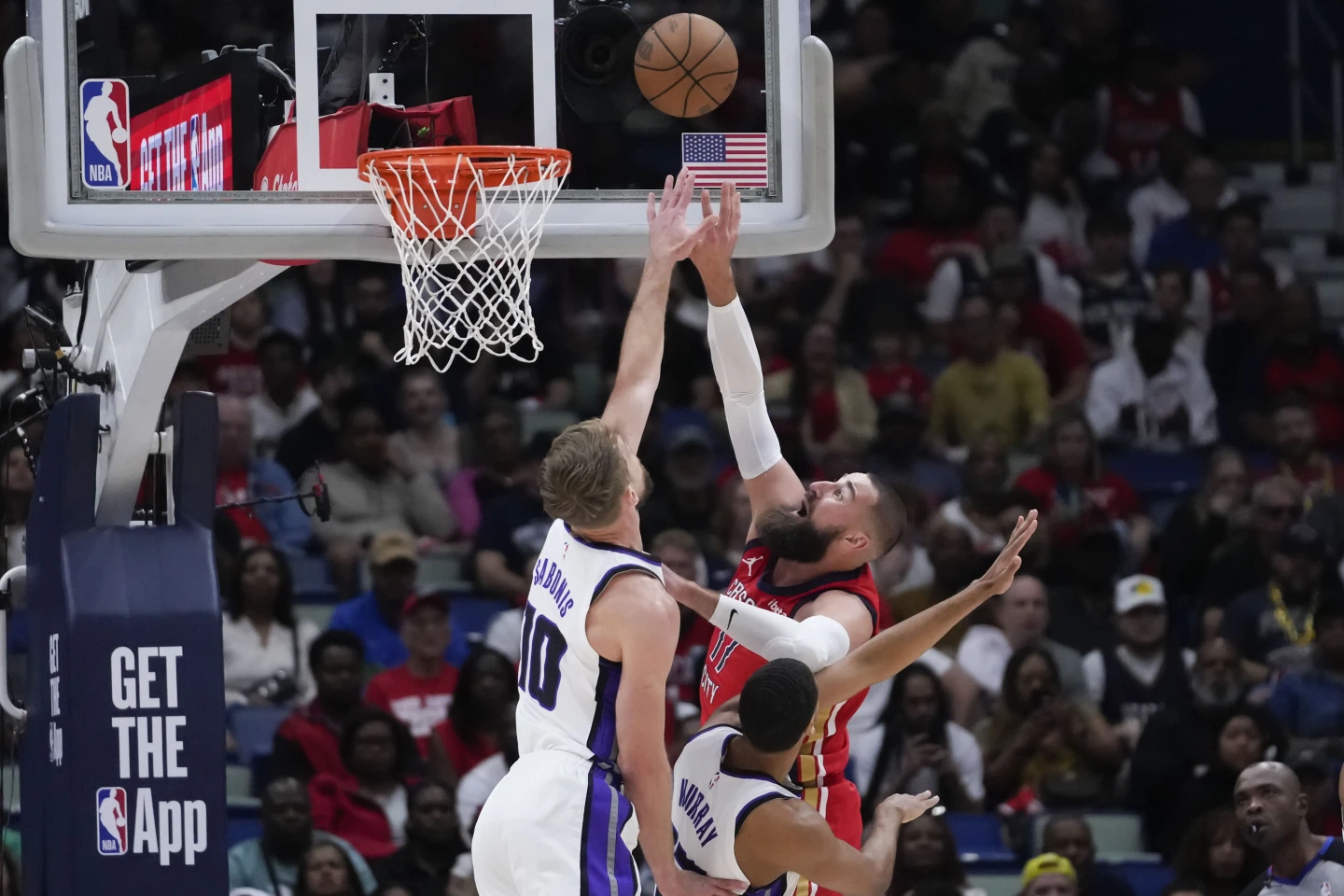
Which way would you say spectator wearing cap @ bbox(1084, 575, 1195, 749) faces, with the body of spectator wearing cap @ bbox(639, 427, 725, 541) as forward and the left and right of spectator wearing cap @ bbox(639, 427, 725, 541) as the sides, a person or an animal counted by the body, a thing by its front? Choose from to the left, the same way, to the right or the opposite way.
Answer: the same way

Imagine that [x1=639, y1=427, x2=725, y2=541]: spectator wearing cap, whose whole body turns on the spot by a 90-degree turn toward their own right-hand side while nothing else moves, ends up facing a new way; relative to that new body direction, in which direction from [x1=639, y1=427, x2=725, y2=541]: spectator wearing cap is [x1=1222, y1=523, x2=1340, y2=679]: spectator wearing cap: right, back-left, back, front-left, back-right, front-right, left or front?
back

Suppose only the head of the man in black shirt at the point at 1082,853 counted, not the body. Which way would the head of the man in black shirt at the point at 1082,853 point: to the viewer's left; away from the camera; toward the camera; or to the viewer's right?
toward the camera

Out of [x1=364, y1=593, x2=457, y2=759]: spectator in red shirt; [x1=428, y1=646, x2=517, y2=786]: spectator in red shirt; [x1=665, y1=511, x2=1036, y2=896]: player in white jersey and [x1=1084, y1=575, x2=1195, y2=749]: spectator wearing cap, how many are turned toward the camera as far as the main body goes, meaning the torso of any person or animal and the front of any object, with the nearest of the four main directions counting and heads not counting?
3

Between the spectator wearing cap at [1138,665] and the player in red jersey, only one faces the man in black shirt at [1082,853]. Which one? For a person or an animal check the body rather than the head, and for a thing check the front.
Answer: the spectator wearing cap

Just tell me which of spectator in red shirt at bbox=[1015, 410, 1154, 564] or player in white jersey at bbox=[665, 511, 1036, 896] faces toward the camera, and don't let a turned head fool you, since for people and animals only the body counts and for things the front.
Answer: the spectator in red shirt

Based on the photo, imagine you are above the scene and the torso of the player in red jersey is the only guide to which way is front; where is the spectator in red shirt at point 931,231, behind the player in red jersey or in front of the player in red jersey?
behind

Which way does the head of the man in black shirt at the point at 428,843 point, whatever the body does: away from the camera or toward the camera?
toward the camera

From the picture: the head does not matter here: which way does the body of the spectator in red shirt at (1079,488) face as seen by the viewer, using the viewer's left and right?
facing the viewer

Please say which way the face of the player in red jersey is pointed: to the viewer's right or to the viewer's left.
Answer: to the viewer's left

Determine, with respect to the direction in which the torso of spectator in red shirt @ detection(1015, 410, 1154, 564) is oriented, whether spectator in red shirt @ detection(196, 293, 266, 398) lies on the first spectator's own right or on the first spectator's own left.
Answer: on the first spectator's own right

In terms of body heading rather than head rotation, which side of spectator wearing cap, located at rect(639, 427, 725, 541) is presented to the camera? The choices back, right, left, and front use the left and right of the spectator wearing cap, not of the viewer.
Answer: front

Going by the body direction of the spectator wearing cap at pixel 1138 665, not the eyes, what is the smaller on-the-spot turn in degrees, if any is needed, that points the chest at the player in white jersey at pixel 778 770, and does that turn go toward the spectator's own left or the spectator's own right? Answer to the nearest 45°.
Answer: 0° — they already face them

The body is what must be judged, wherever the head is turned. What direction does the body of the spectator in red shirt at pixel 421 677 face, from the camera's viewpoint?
toward the camera

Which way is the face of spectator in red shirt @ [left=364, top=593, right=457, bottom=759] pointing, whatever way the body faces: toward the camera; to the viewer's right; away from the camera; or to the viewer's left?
toward the camera

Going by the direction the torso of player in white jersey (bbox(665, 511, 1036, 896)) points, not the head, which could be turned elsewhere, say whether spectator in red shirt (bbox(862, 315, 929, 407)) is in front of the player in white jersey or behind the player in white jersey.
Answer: in front

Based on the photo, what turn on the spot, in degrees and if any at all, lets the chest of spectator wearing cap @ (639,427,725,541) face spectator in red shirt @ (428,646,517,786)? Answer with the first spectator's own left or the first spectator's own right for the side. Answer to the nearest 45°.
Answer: approximately 45° to the first spectator's own right

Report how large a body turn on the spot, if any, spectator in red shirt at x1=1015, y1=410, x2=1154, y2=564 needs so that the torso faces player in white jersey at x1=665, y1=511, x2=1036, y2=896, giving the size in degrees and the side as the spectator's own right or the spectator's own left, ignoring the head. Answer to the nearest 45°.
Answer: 0° — they already face them
